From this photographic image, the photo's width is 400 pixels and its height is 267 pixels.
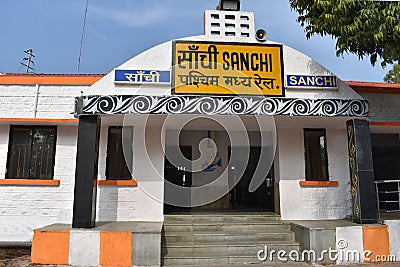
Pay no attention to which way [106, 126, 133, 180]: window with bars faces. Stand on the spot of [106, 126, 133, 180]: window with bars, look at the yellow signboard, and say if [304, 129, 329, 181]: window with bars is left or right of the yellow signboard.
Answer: left

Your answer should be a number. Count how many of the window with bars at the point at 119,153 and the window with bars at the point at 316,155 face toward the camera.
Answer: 2

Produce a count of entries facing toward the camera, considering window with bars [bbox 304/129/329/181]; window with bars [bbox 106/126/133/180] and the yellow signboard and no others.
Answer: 3

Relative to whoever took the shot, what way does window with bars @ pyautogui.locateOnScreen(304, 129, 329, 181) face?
facing the viewer

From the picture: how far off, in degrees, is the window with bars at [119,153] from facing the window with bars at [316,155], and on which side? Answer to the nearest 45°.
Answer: approximately 90° to its left

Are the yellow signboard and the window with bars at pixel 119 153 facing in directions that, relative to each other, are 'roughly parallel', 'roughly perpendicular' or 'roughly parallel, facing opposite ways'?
roughly parallel

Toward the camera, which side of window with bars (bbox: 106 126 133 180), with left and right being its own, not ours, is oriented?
front

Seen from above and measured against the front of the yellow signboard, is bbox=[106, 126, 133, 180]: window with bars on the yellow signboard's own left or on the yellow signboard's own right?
on the yellow signboard's own right

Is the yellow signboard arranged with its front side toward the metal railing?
no

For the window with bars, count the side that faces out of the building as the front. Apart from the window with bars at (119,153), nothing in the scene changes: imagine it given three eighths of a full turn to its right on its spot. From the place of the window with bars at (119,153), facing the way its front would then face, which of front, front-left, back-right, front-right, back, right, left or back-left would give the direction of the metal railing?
back-right

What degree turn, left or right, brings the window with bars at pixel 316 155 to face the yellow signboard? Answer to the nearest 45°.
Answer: approximately 45° to its right

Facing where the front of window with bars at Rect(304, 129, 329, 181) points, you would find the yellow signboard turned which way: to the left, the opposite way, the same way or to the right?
the same way

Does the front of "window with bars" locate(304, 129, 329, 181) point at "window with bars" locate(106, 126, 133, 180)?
no

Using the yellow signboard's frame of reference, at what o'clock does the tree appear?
The tree is roughly at 10 o'clock from the yellow signboard.

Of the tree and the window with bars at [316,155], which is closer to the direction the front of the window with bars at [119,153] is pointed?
the tree

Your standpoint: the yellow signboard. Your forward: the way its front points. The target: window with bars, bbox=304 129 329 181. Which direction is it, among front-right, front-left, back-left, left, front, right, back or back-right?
back-left

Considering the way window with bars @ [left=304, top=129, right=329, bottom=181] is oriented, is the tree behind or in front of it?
in front

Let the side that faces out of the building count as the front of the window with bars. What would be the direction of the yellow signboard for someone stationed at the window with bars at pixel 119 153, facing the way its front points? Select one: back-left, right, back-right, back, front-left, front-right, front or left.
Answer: front-left
